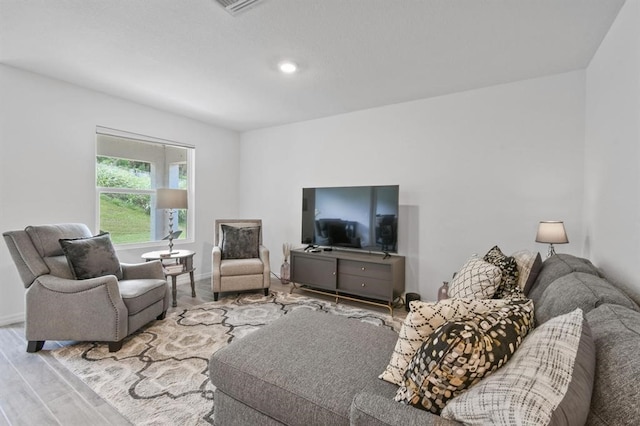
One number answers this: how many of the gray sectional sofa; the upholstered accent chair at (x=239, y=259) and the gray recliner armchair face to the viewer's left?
1

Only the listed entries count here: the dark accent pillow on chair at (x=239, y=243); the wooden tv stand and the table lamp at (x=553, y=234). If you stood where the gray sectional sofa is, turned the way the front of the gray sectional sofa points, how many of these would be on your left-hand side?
0

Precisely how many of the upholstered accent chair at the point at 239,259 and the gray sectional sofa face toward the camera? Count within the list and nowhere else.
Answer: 1

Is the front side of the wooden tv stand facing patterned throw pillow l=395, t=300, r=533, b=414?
no

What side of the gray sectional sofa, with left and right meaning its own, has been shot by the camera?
left

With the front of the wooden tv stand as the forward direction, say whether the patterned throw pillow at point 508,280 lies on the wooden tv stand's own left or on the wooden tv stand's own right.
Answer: on the wooden tv stand's own left

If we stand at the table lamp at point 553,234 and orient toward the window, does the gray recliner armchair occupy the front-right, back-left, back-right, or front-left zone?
front-left

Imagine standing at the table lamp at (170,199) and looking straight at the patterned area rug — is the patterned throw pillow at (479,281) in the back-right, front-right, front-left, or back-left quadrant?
front-left

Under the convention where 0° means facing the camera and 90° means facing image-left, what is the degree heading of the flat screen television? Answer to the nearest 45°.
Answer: approximately 45°

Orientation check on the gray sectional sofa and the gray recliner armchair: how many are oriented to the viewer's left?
1

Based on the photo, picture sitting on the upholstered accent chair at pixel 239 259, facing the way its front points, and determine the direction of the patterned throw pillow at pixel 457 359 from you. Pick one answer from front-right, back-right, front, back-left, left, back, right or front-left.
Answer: front

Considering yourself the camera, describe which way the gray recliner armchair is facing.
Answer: facing the viewer and to the right of the viewer

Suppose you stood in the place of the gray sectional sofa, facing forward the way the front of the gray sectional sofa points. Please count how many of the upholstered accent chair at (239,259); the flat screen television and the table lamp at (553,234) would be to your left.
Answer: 0

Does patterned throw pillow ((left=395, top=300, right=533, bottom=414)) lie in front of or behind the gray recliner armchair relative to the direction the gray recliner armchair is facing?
in front

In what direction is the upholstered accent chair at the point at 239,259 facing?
toward the camera

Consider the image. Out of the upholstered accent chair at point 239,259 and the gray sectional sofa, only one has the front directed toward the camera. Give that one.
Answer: the upholstered accent chair

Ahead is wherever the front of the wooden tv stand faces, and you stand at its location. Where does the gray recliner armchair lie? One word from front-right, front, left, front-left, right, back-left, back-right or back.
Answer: front

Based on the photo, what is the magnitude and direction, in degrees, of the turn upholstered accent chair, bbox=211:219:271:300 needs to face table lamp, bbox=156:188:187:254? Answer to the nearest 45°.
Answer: approximately 90° to its right

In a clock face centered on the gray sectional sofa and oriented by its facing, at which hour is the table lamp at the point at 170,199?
The table lamp is roughly at 1 o'clock from the gray sectional sofa.

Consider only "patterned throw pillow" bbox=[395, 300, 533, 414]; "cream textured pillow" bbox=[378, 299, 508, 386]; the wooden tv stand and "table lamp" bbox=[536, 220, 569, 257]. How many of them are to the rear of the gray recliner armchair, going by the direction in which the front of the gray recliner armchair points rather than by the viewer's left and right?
0

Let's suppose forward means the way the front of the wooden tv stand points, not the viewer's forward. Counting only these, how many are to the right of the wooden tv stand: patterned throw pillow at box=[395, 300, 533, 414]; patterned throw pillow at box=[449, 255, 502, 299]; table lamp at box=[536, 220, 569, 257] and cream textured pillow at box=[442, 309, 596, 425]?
0
